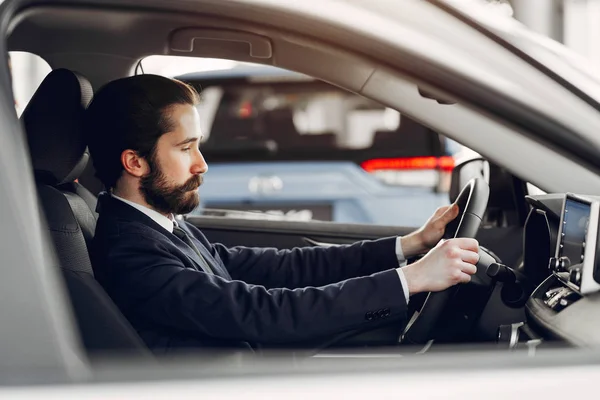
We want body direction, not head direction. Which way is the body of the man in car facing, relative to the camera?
to the viewer's right

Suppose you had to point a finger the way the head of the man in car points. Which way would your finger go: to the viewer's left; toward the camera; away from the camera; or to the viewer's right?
to the viewer's right
